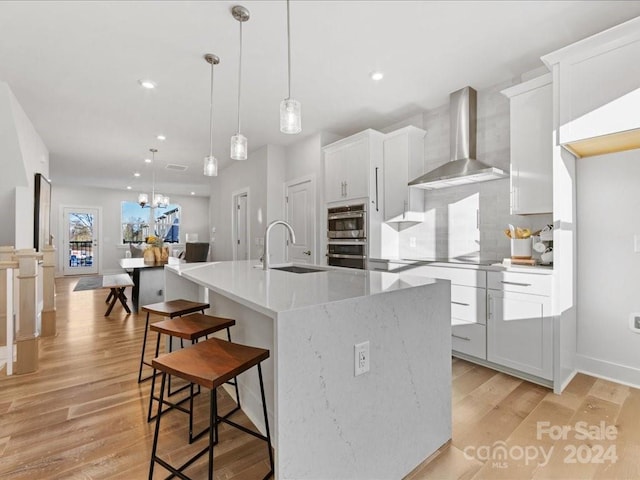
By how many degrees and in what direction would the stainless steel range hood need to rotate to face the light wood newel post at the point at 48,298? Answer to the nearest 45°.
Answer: approximately 45° to its right

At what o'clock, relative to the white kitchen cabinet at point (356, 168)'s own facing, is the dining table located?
The dining table is roughly at 2 o'clock from the white kitchen cabinet.

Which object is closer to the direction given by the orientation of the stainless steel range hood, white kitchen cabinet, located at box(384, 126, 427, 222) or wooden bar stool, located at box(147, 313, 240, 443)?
the wooden bar stool

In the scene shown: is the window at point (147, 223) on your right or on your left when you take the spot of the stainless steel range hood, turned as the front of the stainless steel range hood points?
on your right

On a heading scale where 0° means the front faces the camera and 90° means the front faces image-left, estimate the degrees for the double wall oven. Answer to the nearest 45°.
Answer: approximately 45°

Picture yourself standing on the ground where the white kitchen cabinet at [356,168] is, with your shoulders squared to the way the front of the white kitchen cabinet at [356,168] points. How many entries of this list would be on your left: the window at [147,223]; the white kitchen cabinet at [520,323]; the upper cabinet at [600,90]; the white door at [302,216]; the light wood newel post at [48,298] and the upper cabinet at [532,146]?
3

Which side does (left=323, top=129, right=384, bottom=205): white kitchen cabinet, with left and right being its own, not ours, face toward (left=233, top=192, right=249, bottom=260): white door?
right

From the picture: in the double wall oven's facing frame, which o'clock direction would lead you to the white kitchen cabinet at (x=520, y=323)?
The white kitchen cabinet is roughly at 9 o'clock from the double wall oven.

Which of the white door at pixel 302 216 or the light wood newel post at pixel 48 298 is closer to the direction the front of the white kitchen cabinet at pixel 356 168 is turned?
the light wood newel post

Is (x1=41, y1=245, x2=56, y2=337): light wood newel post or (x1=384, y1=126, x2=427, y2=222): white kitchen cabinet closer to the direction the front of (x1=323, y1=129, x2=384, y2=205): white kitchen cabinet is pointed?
the light wood newel post

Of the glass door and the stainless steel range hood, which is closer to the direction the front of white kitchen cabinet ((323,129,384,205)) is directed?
the glass door
